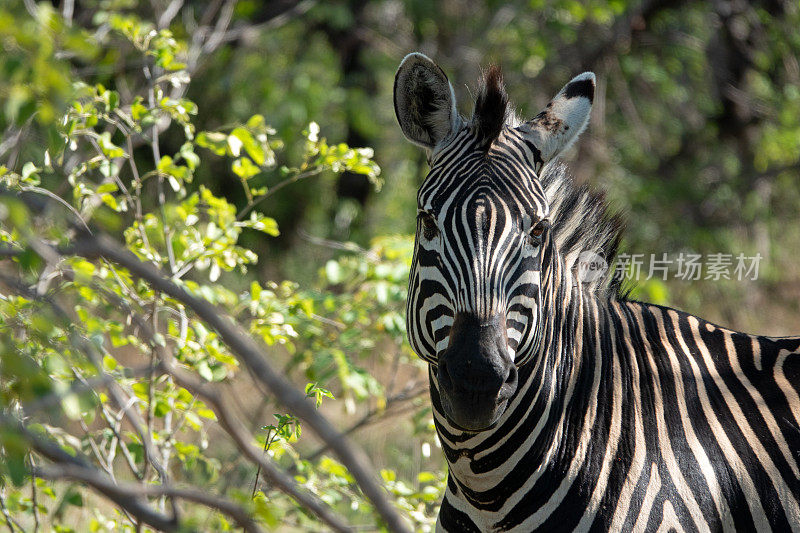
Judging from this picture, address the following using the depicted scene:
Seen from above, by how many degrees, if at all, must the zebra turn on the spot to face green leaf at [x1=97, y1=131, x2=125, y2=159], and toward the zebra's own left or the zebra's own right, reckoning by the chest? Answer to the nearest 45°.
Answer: approximately 45° to the zebra's own right

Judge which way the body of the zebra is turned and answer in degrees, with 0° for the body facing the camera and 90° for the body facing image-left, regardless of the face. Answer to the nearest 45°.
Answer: approximately 45°
